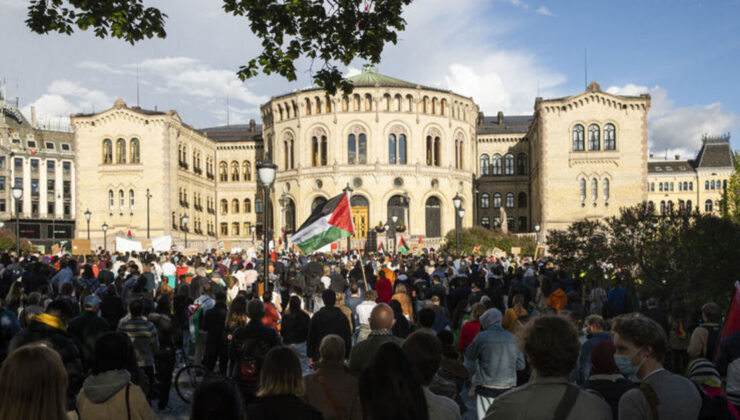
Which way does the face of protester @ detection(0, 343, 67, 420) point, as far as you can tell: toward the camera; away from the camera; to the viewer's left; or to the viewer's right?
away from the camera

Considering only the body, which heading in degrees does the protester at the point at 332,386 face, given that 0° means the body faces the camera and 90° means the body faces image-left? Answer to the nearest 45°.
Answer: approximately 180°

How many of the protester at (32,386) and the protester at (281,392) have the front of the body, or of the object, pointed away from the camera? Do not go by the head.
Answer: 2

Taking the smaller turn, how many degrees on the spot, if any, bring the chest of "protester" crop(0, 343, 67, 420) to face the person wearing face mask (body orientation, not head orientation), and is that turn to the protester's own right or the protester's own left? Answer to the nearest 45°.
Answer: approximately 90° to the protester's own right

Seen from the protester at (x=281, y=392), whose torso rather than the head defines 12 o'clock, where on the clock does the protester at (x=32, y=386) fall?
the protester at (x=32, y=386) is roughly at 8 o'clock from the protester at (x=281, y=392).

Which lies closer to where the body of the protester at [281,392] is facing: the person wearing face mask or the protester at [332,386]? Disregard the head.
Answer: the protester

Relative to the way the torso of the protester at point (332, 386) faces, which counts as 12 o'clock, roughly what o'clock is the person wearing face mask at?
The person wearing face mask is roughly at 4 o'clock from the protester.

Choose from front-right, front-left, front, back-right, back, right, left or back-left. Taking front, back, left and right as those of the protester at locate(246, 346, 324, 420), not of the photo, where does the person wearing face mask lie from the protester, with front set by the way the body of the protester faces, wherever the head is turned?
right

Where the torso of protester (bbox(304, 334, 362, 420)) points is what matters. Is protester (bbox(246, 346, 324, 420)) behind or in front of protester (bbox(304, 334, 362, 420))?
behind

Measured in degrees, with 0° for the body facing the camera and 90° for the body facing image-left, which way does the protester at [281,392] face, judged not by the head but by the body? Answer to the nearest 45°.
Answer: approximately 180°

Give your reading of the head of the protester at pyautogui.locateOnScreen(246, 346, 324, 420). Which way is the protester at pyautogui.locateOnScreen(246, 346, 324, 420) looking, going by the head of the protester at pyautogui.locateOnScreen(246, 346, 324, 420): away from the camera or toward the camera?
away from the camera

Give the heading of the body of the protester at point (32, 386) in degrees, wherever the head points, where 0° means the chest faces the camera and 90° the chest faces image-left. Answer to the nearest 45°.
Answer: approximately 180°

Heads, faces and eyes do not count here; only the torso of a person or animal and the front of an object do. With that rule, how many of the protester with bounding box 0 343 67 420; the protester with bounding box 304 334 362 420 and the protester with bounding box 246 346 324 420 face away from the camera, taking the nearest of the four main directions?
3

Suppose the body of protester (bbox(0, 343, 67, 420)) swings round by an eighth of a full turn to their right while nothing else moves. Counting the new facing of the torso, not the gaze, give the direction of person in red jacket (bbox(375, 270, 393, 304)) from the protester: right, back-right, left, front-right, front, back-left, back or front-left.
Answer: front
